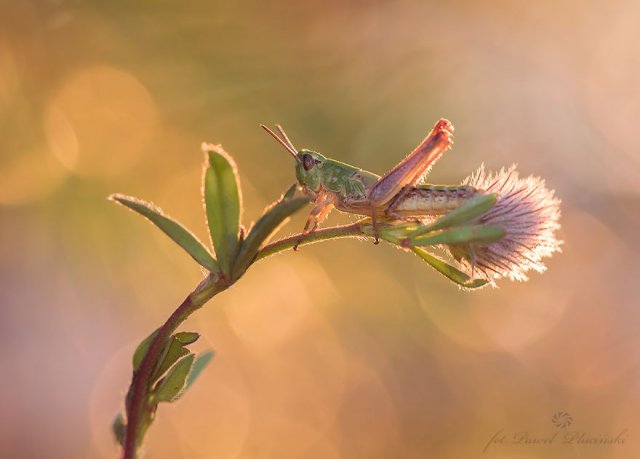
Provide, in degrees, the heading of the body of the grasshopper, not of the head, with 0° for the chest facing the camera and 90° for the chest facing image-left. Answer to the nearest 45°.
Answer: approximately 90°
